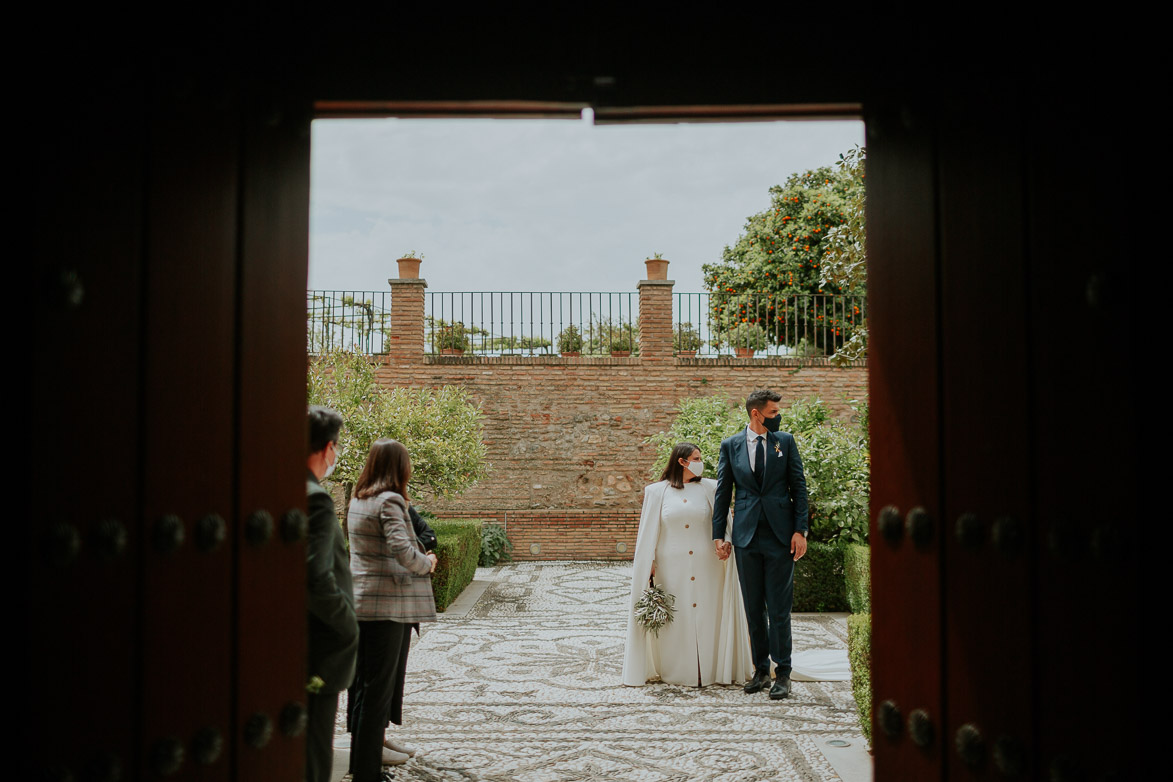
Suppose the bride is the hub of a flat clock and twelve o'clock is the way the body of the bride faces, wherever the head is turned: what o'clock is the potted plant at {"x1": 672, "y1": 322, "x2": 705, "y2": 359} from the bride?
The potted plant is roughly at 6 o'clock from the bride.

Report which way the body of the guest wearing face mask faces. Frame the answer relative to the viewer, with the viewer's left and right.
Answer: facing away from the viewer and to the right of the viewer

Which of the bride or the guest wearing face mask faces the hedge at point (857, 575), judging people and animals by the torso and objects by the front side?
the guest wearing face mask

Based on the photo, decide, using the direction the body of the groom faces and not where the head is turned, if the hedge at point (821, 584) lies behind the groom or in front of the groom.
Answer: behind

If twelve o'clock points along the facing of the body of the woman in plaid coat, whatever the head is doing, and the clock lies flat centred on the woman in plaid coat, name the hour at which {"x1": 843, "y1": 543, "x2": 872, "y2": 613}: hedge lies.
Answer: The hedge is roughly at 12 o'clock from the woman in plaid coat.

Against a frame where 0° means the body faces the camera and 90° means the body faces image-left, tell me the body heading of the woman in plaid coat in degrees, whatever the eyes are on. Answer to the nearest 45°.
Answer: approximately 225°

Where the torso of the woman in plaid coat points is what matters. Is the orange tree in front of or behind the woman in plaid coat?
in front
